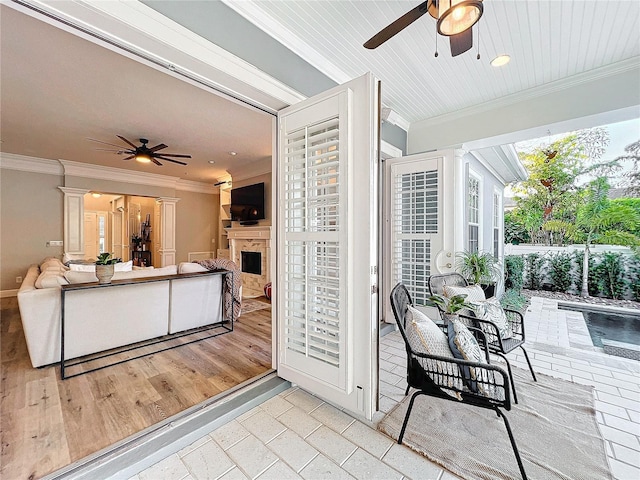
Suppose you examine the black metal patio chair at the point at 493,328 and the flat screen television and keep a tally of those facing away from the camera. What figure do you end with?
0

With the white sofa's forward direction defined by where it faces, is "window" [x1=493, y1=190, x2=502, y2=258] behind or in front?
behind

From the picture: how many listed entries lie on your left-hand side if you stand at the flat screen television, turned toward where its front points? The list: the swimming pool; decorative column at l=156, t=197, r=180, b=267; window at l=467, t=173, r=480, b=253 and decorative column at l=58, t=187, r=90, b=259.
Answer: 2

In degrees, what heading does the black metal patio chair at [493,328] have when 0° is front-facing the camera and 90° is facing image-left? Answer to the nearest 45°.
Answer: approximately 315°

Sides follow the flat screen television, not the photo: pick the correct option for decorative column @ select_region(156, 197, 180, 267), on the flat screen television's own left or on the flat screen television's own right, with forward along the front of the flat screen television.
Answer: on the flat screen television's own right

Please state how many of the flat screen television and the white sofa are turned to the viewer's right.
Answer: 0

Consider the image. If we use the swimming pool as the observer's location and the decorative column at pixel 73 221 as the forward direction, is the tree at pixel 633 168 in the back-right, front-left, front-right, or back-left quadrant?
back-right

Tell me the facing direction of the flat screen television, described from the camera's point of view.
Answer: facing the viewer and to the left of the viewer

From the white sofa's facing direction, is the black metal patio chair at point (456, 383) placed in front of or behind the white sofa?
behind

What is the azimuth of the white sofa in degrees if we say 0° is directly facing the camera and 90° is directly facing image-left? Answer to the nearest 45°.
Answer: approximately 135°

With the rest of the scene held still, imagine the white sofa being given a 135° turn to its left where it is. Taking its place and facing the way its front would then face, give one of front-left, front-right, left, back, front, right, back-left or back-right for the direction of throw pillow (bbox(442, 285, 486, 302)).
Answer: front-left

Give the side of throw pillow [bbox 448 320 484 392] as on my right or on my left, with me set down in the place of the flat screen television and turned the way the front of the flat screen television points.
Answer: on my left

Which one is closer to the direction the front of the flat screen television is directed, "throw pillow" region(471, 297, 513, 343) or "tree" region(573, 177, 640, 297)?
the throw pillow
